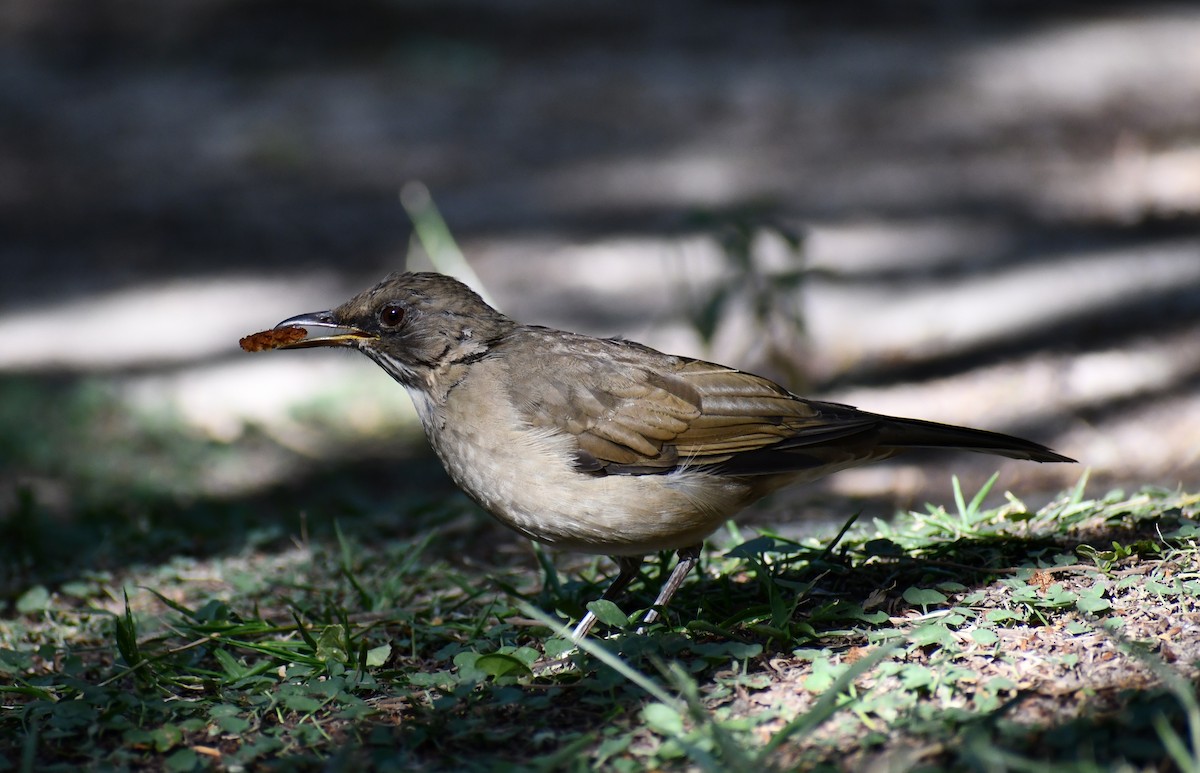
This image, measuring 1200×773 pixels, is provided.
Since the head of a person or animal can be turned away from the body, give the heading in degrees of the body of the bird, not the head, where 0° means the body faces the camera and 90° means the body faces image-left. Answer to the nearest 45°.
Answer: approximately 90°
